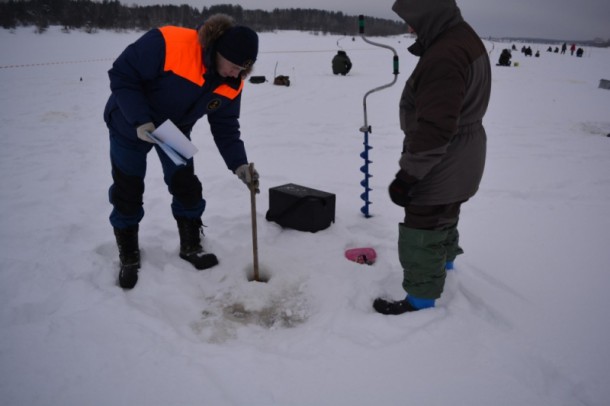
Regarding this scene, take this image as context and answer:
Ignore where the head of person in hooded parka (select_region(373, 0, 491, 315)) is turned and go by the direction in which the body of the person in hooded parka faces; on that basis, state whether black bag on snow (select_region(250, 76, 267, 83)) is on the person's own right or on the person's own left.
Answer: on the person's own right

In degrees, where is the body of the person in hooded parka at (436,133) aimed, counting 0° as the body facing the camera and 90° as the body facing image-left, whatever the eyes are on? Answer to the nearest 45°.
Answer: approximately 90°

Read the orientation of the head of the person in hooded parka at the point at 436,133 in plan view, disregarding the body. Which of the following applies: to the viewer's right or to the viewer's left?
to the viewer's left
